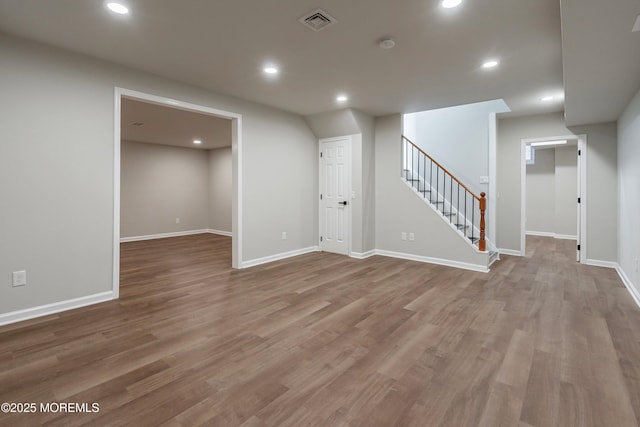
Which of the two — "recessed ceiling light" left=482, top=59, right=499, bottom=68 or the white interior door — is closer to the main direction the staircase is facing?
the recessed ceiling light

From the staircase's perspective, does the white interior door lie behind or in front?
behind

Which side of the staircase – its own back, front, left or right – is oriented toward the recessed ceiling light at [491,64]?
right

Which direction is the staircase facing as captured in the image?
to the viewer's right
